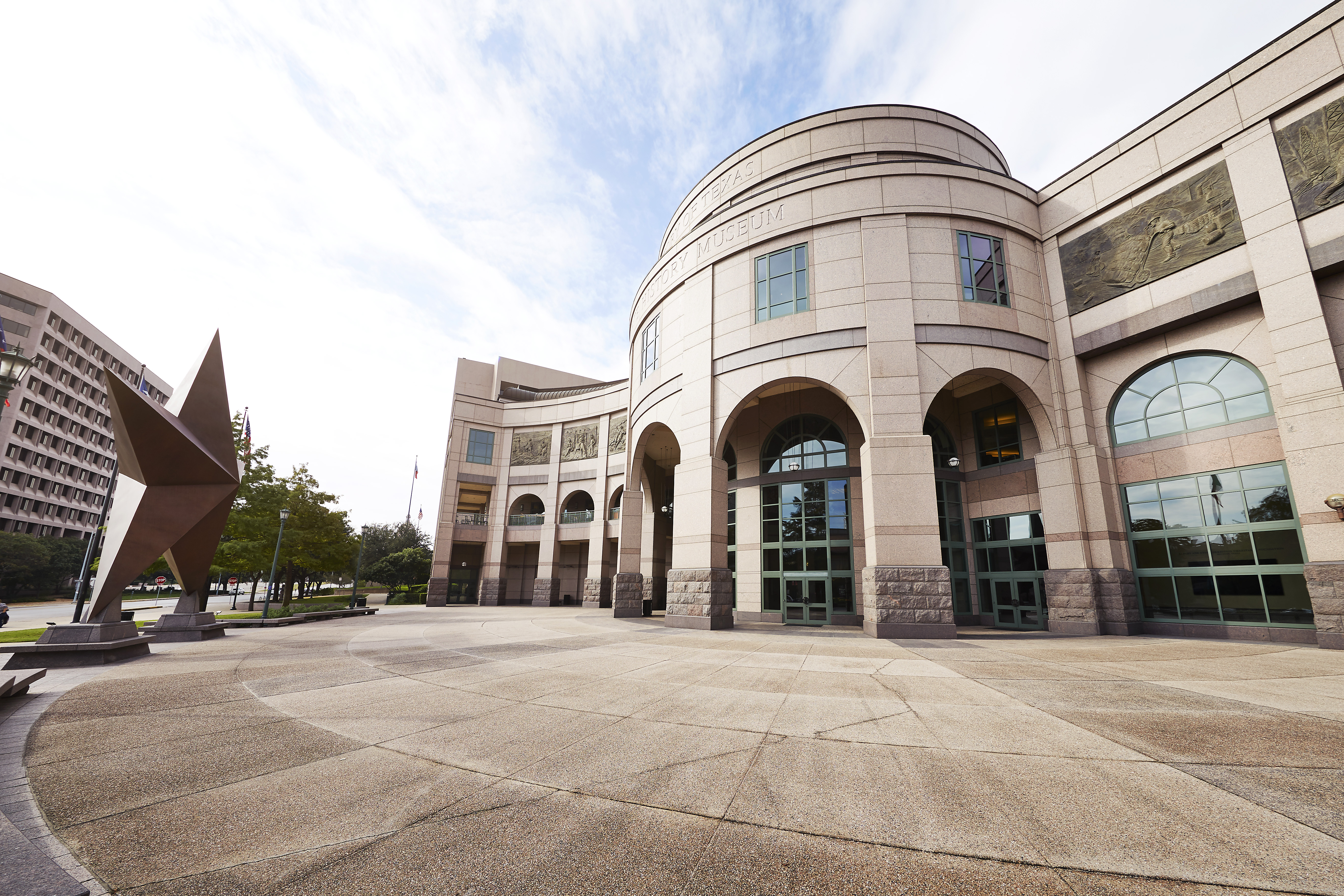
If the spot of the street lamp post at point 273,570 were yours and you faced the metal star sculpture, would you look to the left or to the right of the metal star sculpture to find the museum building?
left

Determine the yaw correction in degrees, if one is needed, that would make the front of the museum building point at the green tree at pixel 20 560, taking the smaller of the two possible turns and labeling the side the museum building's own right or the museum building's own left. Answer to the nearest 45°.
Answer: approximately 45° to the museum building's own right

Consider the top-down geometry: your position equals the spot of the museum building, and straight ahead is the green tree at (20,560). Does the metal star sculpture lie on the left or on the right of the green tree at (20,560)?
left

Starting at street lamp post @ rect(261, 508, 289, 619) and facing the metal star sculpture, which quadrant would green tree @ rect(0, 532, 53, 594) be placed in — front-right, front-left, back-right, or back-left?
back-right

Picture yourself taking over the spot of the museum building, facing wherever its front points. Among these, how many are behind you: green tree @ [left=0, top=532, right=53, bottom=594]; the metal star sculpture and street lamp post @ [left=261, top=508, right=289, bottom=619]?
0

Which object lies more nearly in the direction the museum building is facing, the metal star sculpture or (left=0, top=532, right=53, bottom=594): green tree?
the metal star sculpture

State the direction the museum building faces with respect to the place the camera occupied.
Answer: facing the viewer and to the left of the viewer

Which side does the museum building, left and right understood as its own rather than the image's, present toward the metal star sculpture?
front

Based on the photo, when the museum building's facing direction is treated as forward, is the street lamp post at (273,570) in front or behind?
in front
